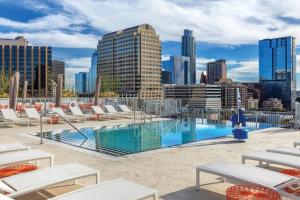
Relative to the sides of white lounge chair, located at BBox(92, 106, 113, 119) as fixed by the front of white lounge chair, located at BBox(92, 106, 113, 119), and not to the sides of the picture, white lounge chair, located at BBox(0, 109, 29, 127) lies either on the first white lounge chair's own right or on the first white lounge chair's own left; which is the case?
on the first white lounge chair's own right

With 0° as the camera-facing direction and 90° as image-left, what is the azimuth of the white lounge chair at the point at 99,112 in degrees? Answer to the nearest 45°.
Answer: approximately 315°

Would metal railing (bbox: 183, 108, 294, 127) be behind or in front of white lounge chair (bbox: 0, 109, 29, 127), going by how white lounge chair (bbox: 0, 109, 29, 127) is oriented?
in front

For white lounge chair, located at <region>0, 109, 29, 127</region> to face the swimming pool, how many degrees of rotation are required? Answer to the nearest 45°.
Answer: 0° — it already faces it

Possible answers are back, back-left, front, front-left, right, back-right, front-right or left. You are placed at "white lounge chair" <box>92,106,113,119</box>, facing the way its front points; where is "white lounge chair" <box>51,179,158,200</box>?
front-right

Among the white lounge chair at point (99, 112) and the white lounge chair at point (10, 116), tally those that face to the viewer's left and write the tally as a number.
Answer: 0

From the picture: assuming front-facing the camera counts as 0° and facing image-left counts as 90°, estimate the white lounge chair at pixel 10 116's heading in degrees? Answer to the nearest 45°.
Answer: approximately 315°

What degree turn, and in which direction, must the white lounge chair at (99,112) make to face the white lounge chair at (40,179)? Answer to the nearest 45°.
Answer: approximately 45° to its right
